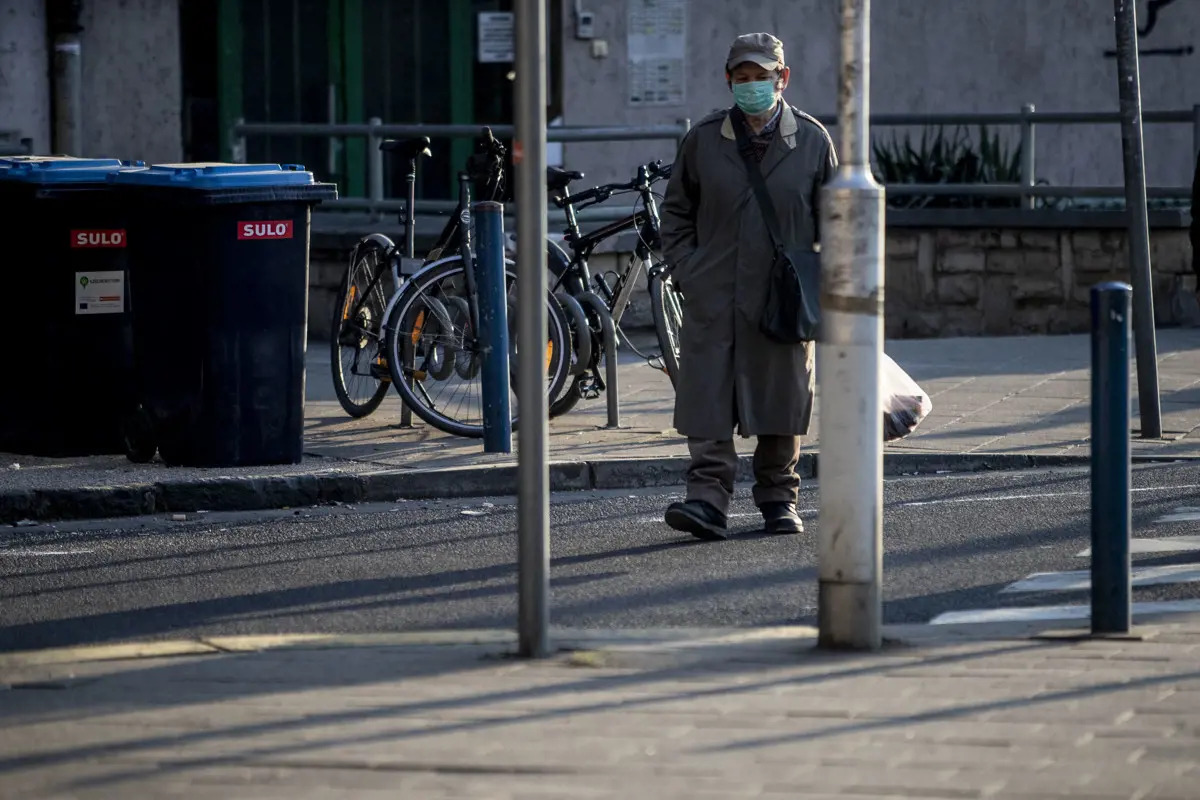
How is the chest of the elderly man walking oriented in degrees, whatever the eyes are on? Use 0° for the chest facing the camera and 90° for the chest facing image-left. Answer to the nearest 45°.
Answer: approximately 0°

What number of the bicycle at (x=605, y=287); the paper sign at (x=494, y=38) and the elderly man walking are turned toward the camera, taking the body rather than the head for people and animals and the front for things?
2

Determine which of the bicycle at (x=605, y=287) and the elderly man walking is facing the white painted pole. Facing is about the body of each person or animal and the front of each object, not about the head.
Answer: the elderly man walking

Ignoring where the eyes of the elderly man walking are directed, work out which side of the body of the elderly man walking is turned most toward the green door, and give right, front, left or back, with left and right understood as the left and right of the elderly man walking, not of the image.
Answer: back

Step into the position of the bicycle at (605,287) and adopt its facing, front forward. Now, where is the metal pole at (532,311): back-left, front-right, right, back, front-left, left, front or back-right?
back-right

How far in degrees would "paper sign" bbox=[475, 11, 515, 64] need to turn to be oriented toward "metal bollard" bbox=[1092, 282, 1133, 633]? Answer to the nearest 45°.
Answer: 0° — it already faces it

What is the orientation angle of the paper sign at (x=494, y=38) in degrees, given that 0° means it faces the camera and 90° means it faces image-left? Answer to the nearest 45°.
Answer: approximately 0°

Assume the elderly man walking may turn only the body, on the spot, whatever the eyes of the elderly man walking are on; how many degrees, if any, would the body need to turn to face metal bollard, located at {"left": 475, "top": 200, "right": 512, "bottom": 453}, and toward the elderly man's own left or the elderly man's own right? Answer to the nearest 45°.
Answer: approximately 135° to the elderly man's own right

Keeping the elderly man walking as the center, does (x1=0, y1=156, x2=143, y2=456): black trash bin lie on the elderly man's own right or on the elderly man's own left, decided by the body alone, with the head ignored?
on the elderly man's own right

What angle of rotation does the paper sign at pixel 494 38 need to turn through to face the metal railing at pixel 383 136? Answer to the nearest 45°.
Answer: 0° — it already faces it

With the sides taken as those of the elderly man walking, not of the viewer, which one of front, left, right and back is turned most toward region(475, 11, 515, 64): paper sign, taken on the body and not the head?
back

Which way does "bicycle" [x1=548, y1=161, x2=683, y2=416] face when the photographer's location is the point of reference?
facing away from the viewer and to the right of the viewer
